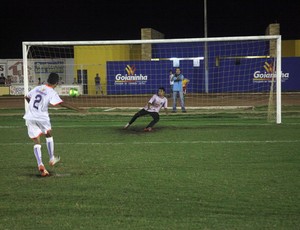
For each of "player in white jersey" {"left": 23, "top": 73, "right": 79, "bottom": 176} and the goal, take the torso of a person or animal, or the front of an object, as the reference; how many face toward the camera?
1

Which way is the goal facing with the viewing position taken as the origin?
facing the viewer

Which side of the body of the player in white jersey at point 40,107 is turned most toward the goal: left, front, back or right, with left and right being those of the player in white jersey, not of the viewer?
front

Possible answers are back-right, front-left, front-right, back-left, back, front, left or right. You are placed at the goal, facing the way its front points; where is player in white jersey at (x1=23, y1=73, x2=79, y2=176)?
front

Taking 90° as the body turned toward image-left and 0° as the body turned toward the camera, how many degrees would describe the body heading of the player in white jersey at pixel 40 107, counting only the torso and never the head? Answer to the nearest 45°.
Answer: approximately 225°
